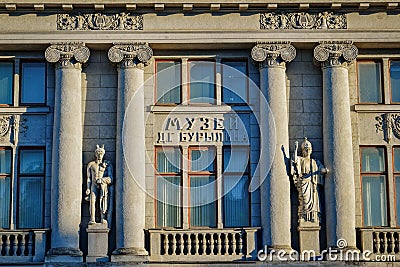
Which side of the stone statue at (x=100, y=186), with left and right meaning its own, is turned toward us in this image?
front

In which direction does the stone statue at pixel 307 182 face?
toward the camera

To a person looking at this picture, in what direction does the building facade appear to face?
facing the viewer

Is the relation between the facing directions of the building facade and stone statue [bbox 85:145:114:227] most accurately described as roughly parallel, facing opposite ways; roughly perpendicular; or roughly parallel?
roughly parallel

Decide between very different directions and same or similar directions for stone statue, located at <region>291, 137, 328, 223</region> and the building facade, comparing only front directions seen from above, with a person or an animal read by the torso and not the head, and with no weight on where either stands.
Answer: same or similar directions

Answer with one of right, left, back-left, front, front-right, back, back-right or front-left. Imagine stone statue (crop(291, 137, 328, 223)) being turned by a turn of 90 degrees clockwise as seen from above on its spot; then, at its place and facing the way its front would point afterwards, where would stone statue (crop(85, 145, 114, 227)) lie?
front
